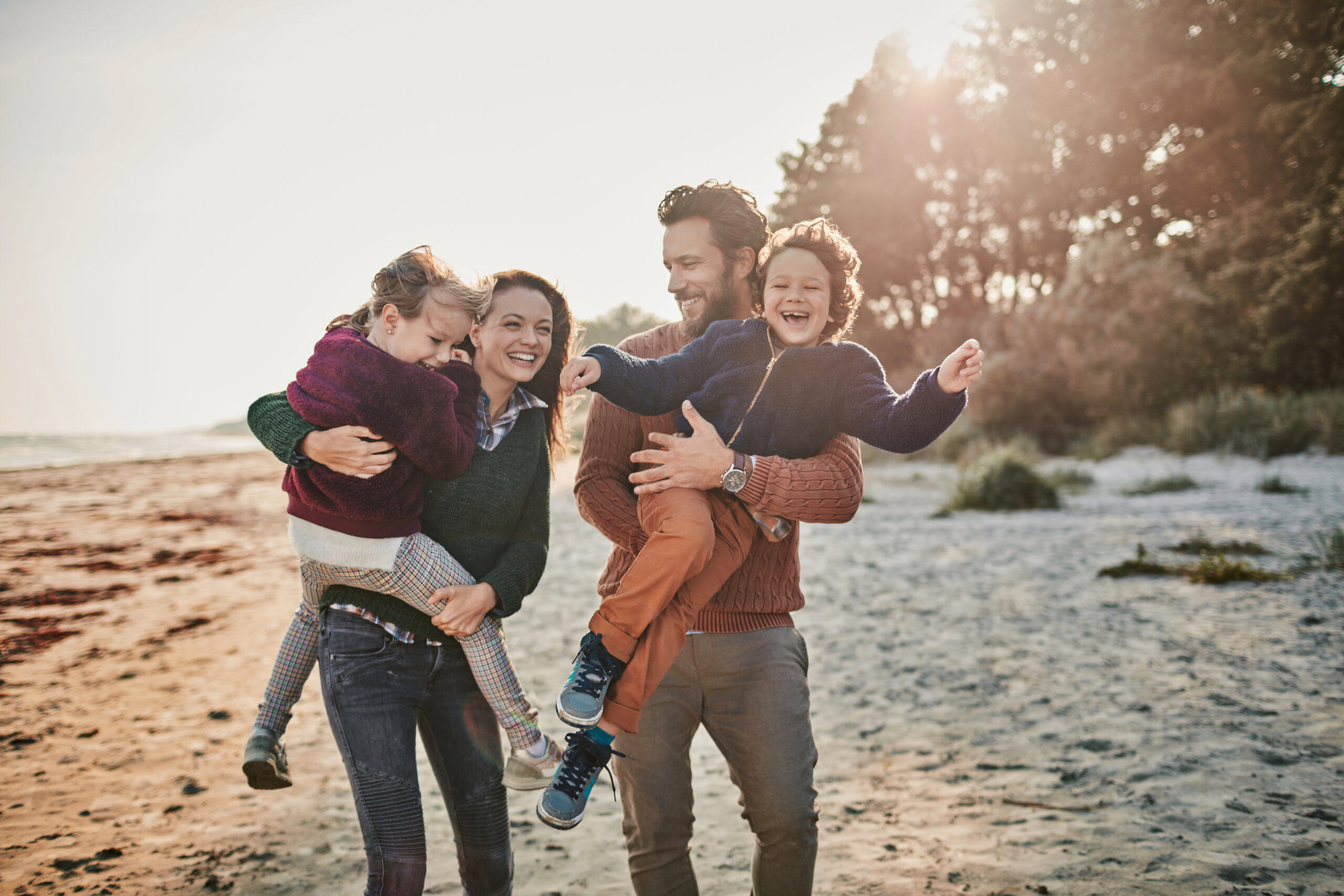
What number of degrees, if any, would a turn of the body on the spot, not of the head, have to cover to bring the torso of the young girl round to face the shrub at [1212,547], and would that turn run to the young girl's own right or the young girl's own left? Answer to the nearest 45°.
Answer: approximately 45° to the young girl's own left

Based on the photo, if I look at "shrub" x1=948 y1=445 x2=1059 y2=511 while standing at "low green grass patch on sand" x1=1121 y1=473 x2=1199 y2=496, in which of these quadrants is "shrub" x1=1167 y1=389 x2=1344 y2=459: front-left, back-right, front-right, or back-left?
back-right

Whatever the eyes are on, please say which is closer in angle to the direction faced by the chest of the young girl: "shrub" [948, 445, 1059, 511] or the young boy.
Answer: the young boy

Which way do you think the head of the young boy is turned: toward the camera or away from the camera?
toward the camera

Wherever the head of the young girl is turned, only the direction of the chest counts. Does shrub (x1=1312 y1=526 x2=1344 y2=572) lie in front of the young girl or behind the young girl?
in front

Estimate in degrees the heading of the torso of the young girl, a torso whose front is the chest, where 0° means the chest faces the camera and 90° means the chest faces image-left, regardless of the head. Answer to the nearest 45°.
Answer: approximately 270°

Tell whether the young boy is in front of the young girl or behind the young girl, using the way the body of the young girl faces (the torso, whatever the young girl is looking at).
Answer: in front

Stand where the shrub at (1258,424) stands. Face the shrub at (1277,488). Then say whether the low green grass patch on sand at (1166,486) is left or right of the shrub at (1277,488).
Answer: right
